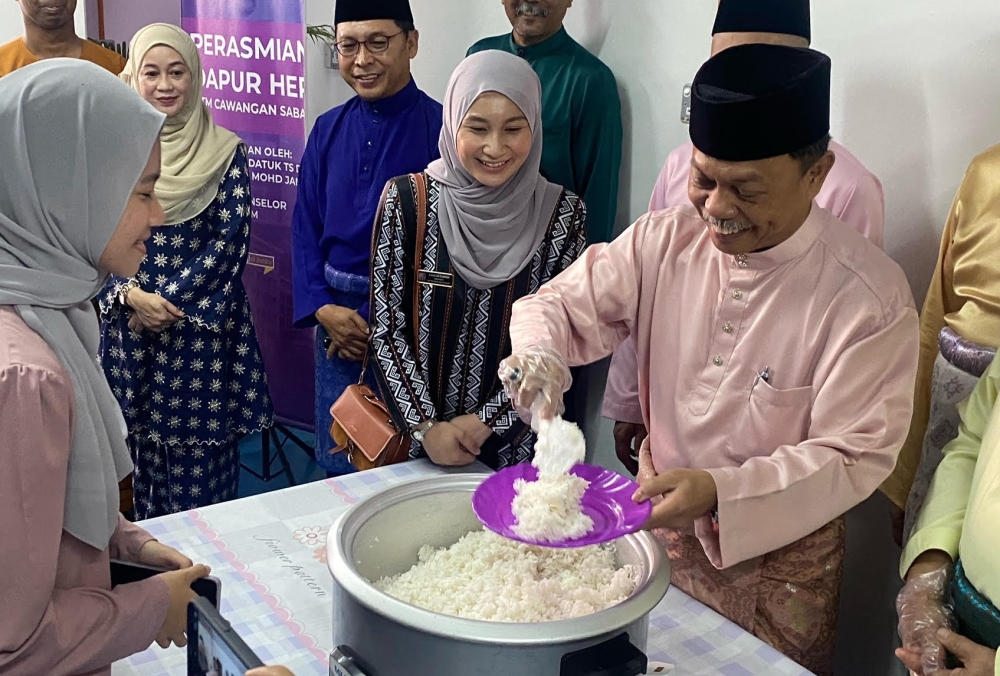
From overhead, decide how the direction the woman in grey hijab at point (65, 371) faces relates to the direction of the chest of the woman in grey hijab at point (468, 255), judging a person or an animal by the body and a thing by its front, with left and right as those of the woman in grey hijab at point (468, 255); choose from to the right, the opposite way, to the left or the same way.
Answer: to the left

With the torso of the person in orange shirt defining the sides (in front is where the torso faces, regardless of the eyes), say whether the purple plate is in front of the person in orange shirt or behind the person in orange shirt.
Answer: in front

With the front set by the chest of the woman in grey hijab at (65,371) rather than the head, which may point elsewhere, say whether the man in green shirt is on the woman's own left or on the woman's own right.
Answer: on the woman's own left

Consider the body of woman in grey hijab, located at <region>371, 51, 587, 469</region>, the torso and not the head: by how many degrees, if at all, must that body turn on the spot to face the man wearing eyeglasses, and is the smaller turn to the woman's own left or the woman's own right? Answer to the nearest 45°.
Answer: approximately 135° to the woman's own right

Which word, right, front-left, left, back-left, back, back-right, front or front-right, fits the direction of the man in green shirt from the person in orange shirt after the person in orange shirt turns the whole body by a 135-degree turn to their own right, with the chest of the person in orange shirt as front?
back

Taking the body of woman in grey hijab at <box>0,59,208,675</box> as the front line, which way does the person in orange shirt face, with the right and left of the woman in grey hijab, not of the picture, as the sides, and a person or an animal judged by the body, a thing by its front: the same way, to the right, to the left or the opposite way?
to the right

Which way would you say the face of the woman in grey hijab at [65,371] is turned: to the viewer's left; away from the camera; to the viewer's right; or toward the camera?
to the viewer's right

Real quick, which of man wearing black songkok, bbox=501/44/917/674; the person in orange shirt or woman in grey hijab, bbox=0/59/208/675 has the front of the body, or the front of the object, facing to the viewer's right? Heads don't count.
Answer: the woman in grey hijab

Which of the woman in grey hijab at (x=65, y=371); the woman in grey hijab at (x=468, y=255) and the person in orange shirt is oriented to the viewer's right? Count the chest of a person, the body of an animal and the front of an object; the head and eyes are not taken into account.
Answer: the woman in grey hijab at (x=65, y=371)

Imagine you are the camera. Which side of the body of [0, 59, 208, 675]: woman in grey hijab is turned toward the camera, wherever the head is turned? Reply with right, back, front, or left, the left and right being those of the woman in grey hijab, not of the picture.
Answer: right

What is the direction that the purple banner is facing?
toward the camera

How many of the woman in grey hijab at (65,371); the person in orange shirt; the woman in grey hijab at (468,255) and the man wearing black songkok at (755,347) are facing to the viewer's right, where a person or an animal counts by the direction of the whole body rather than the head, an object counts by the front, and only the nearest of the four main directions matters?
1

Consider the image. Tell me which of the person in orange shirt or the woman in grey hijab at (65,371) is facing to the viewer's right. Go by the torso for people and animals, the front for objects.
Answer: the woman in grey hijab
